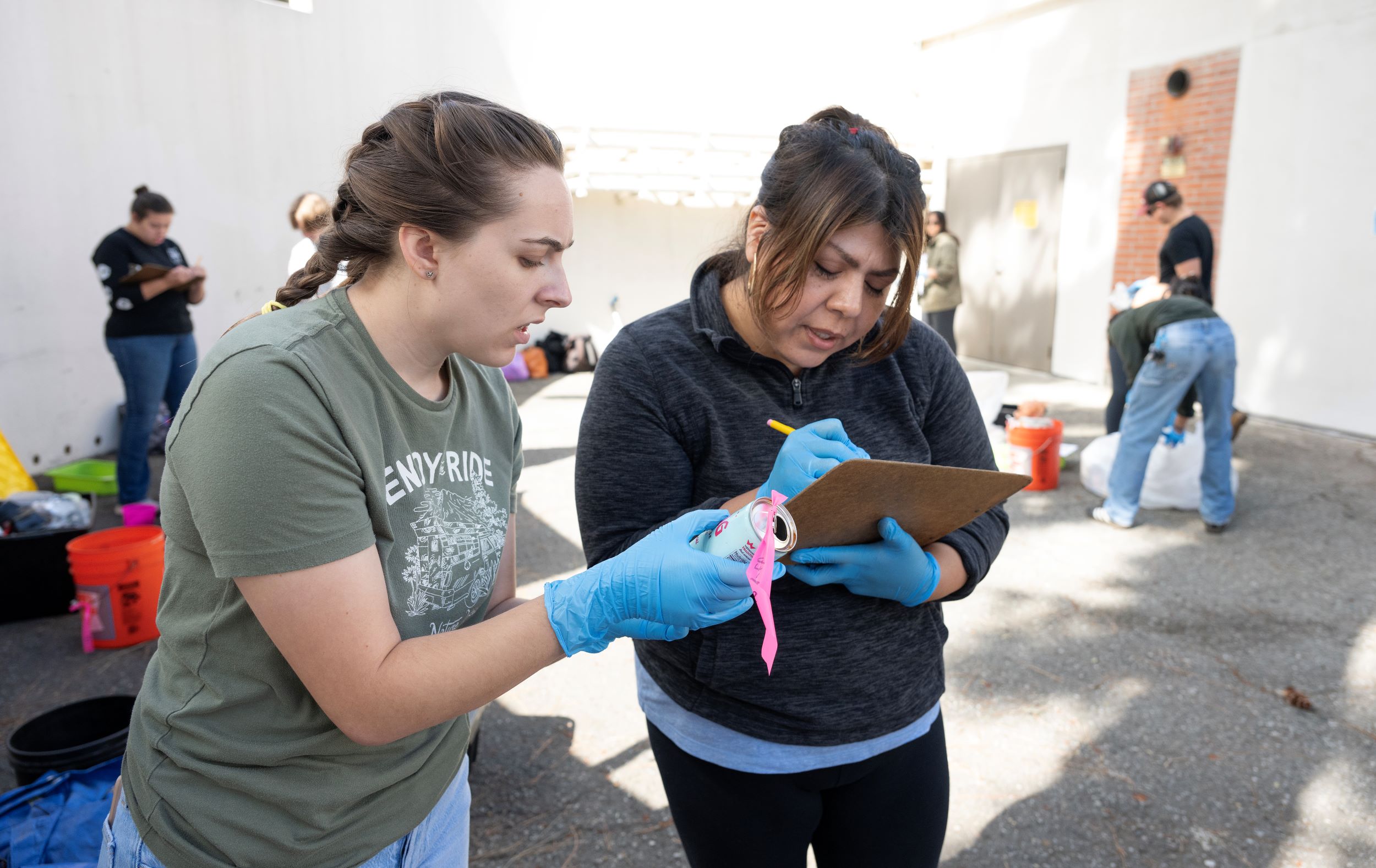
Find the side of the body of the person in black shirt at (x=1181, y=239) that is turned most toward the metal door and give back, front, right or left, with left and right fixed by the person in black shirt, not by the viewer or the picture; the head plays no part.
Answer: right

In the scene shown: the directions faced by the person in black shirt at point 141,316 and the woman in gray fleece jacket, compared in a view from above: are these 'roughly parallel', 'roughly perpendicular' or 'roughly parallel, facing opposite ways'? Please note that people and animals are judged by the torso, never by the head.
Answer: roughly perpendicular

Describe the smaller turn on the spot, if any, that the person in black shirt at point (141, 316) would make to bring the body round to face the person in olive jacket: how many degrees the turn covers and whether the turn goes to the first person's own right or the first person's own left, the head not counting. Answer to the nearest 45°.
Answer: approximately 45° to the first person's own left

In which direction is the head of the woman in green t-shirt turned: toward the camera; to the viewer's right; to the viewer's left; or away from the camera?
to the viewer's right

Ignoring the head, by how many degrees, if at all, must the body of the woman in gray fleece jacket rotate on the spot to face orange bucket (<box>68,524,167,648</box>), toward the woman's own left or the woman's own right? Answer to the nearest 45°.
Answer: approximately 135° to the woman's own right

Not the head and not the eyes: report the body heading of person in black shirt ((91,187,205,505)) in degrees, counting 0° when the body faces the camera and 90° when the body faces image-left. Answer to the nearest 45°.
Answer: approximately 315°

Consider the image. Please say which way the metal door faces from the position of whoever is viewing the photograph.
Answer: facing the viewer and to the left of the viewer

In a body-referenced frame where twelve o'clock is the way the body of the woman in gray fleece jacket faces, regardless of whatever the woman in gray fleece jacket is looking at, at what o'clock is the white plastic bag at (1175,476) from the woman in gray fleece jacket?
The white plastic bag is roughly at 7 o'clock from the woman in gray fleece jacket.

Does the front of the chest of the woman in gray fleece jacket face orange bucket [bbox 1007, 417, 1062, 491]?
no

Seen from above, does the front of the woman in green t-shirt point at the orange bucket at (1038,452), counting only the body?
no

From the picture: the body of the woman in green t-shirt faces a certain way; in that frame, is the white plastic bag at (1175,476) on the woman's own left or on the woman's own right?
on the woman's own left

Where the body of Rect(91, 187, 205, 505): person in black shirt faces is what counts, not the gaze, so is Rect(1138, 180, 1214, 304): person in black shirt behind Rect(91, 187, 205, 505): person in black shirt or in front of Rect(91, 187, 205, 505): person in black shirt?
in front

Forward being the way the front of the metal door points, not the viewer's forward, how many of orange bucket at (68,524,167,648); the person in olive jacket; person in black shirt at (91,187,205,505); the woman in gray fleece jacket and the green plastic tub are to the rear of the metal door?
0

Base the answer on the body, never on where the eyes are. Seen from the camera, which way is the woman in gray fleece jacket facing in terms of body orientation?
toward the camera

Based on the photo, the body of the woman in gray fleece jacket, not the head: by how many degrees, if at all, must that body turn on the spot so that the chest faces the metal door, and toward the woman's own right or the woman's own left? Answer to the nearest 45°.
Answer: approximately 180°

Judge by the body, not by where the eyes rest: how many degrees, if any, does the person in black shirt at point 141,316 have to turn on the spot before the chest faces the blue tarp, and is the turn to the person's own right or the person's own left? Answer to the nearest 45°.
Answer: approximately 45° to the person's own right
